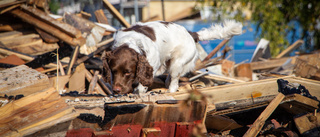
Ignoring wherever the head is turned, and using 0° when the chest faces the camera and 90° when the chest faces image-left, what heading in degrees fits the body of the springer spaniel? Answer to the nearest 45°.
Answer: approximately 45°

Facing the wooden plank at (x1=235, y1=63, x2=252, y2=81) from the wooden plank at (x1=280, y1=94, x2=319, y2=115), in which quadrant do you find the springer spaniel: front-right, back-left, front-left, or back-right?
front-left

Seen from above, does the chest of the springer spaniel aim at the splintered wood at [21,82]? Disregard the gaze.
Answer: yes

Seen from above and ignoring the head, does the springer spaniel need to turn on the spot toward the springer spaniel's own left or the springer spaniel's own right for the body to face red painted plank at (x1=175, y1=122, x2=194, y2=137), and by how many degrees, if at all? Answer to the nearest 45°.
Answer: approximately 45° to the springer spaniel's own left

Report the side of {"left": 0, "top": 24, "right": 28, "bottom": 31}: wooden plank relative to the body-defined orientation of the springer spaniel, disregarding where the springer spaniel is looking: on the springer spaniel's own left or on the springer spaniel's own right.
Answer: on the springer spaniel's own right

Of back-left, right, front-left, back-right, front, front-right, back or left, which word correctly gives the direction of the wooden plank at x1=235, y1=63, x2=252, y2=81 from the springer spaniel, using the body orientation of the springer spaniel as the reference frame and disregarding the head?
back

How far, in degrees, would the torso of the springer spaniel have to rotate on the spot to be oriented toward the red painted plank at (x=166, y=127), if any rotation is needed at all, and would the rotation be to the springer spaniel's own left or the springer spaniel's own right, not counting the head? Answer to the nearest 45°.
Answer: approximately 45° to the springer spaniel's own left

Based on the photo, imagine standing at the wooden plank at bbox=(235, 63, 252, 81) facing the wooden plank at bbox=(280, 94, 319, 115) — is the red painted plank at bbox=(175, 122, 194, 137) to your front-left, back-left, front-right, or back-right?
front-right

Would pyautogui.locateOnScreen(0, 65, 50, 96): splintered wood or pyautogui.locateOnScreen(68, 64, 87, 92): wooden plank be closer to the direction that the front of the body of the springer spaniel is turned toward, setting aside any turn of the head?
the splintered wood

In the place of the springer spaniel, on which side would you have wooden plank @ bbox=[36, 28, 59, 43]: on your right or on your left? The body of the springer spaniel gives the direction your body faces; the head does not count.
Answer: on your right

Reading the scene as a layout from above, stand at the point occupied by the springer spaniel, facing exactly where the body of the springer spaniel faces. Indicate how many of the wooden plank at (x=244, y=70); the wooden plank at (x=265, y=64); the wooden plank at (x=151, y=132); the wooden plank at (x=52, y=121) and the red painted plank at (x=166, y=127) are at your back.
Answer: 2

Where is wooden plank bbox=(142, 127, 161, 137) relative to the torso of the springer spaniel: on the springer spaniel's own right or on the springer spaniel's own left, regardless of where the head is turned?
on the springer spaniel's own left
